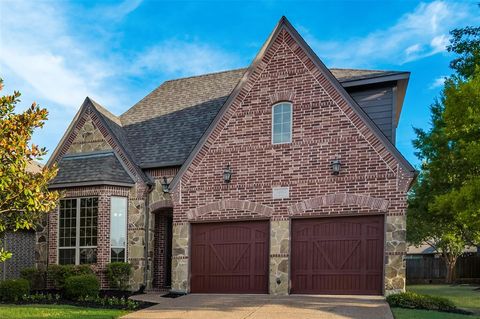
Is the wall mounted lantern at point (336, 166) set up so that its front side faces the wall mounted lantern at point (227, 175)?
no

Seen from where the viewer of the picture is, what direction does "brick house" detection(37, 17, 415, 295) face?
facing the viewer

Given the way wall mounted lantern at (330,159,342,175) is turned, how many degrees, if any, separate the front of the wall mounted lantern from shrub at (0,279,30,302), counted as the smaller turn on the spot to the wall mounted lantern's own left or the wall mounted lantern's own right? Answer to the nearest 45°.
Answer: approximately 90° to the wall mounted lantern's own right

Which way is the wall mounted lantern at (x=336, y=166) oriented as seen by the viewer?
toward the camera

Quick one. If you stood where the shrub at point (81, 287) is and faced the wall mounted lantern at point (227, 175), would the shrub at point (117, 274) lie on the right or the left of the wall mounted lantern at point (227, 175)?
left

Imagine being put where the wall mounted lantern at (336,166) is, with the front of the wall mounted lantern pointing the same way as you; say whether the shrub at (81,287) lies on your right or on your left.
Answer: on your right

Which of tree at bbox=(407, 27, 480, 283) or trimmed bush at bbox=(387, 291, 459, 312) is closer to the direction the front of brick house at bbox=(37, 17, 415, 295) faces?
the trimmed bush

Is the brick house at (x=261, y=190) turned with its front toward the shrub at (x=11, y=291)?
no
